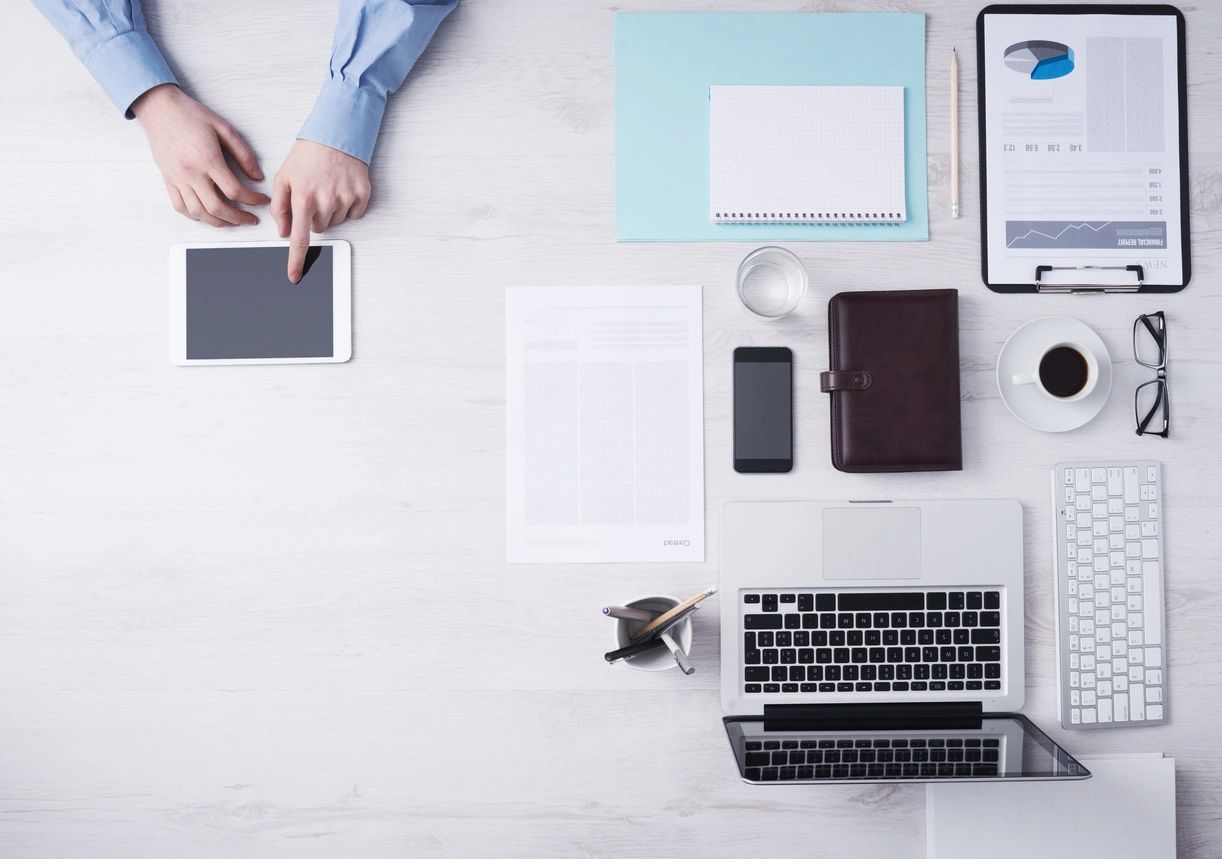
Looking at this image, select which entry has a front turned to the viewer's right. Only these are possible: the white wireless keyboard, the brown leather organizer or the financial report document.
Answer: the white wireless keyboard

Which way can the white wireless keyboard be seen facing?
to the viewer's right

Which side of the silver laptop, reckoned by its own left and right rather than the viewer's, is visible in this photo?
back
